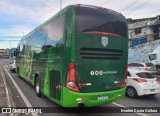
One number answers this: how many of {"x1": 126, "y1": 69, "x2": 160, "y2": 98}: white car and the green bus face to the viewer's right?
0

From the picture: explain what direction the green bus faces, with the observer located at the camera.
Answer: facing away from the viewer and to the left of the viewer

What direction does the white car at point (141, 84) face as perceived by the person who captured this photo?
facing away from the viewer and to the left of the viewer

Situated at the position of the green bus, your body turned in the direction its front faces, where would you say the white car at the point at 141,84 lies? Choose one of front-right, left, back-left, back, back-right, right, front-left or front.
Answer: right
